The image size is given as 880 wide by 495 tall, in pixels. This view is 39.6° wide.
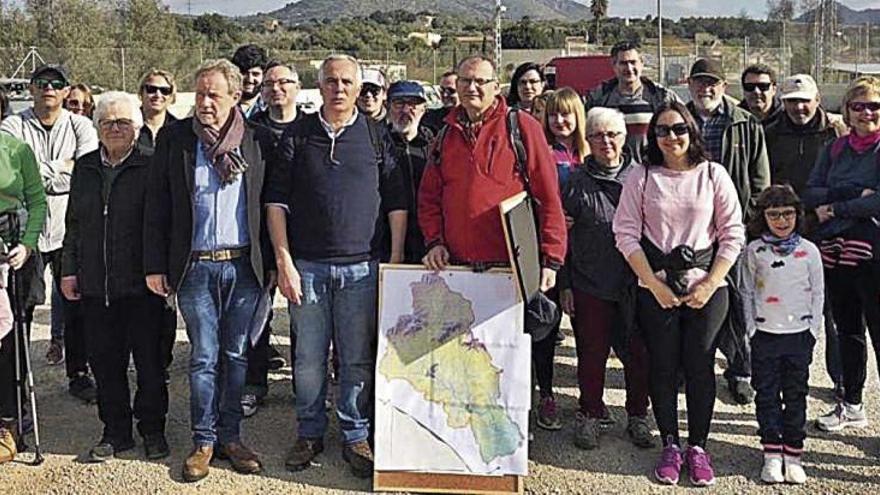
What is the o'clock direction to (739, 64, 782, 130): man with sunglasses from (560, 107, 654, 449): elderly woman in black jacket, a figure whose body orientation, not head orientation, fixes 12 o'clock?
The man with sunglasses is roughly at 7 o'clock from the elderly woman in black jacket.

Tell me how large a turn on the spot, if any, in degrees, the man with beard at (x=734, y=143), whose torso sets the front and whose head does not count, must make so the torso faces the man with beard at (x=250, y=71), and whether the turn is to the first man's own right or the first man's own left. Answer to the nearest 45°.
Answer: approximately 90° to the first man's own right

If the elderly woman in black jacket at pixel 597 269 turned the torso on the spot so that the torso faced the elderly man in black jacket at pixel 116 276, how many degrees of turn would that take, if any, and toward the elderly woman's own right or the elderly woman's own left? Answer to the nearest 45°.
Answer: approximately 90° to the elderly woman's own right

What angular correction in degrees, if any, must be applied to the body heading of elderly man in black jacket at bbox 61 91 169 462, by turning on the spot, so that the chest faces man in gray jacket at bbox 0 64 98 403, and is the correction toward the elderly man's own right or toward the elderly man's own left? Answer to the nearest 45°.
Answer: approximately 180°

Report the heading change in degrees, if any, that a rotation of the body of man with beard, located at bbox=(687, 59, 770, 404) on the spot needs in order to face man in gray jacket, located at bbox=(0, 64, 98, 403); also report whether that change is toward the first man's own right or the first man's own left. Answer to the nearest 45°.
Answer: approximately 90° to the first man's own right
